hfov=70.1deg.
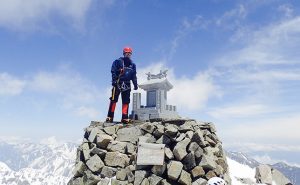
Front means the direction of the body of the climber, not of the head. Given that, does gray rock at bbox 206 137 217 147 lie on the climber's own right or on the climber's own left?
on the climber's own left

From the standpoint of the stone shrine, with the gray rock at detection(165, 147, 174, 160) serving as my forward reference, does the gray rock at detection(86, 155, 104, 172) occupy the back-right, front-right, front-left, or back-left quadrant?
front-right

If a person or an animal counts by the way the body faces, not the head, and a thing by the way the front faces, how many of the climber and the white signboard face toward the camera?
2

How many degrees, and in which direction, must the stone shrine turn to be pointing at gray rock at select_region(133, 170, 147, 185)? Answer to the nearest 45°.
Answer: approximately 45° to its left

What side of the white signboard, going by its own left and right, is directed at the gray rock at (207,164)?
left

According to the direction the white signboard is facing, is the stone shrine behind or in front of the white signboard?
behind

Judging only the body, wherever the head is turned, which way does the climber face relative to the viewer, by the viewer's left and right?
facing the viewer

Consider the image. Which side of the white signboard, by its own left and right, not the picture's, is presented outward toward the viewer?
front

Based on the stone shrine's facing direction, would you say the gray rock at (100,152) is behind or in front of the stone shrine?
in front

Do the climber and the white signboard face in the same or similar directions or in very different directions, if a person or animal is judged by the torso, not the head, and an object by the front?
same or similar directions

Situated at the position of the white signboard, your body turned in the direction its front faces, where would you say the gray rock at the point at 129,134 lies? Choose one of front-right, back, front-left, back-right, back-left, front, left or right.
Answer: back-right

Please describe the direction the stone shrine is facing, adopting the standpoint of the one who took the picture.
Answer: facing the viewer and to the left of the viewer
